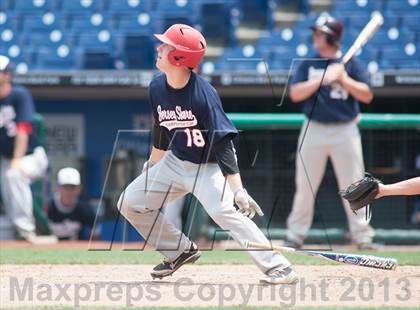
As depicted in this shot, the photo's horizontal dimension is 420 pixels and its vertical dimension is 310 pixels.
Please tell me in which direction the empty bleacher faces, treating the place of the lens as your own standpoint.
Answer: facing the viewer

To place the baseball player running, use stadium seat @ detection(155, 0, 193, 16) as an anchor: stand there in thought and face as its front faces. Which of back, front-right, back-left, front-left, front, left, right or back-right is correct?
front

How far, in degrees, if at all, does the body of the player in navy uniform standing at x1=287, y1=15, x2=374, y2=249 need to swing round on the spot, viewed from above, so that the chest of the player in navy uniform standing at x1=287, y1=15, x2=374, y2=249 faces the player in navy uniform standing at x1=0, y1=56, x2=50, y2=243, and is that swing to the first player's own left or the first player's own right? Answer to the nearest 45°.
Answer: approximately 90° to the first player's own right

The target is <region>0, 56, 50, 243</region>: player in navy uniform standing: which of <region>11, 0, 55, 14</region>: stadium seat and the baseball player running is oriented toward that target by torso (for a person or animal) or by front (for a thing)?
the stadium seat

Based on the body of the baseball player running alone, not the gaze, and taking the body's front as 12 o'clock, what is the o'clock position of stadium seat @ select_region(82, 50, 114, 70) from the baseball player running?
The stadium seat is roughly at 4 o'clock from the baseball player running.

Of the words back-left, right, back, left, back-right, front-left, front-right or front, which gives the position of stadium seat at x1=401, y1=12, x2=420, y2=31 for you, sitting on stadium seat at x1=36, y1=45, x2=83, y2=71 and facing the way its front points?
left

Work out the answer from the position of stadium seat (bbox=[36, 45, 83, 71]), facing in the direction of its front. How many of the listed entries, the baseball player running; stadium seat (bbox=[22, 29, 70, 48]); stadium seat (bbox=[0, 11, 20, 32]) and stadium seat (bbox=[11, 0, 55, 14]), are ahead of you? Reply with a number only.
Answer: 1

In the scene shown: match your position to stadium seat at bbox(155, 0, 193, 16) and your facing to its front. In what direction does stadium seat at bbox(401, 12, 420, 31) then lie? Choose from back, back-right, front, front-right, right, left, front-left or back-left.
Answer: left

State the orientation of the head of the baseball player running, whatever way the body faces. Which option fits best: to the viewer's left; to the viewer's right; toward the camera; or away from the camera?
to the viewer's left

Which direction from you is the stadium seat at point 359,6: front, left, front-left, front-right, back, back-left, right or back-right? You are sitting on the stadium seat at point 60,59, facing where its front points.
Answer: left

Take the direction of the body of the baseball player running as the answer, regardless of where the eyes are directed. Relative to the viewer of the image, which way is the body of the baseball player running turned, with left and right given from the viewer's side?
facing the viewer and to the left of the viewer

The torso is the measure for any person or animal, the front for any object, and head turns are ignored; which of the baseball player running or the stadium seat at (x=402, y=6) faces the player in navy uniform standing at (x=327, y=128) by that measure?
the stadium seat

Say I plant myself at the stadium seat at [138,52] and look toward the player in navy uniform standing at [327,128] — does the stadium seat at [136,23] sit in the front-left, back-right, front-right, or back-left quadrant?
back-left

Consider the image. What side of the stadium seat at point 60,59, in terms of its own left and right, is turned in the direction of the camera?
front

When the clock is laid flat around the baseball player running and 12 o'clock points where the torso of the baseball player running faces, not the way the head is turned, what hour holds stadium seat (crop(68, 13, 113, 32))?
The stadium seat is roughly at 4 o'clock from the baseball player running.

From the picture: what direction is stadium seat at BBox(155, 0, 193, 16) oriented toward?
toward the camera

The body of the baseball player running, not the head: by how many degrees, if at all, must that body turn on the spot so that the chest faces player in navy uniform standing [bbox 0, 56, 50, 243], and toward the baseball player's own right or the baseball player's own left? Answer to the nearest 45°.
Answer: approximately 90° to the baseball player's own right

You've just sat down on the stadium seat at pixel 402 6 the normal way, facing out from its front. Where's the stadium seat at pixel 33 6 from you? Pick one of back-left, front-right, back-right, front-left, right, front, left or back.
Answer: right
